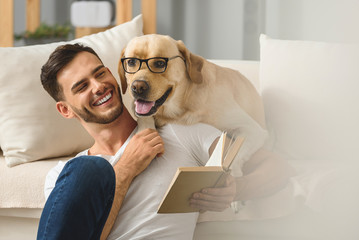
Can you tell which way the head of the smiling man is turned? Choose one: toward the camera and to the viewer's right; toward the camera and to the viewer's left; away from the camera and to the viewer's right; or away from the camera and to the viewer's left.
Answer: toward the camera and to the viewer's right

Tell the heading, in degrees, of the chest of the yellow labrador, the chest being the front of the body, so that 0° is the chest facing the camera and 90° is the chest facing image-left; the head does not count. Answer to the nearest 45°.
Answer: approximately 45°
